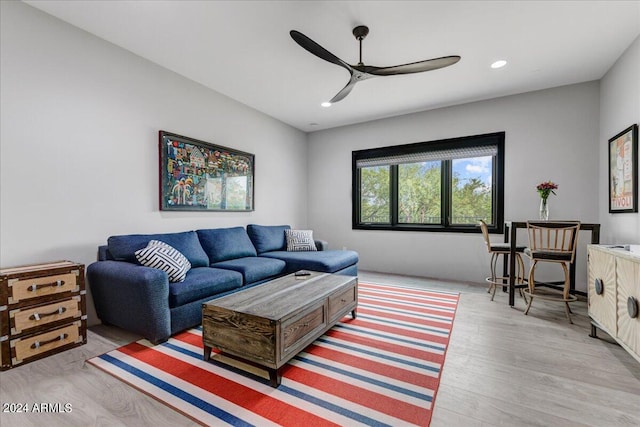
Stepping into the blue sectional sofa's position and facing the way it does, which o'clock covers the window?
The window is roughly at 10 o'clock from the blue sectional sofa.

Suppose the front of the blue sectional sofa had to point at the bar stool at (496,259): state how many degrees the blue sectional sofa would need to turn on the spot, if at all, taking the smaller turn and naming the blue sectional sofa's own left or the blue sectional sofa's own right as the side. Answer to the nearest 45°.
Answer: approximately 45° to the blue sectional sofa's own left

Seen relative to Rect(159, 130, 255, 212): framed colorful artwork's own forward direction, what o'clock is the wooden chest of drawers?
The wooden chest of drawers is roughly at 3 o'clock from the framed colorful artwork.

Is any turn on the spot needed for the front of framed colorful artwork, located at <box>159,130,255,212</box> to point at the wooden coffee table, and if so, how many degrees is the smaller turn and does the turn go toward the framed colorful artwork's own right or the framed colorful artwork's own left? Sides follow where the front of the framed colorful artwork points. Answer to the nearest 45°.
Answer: approximately 45° to the framed colorful artwork's own right

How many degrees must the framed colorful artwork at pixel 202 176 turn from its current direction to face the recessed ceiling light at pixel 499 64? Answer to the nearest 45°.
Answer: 0° — it already faces it

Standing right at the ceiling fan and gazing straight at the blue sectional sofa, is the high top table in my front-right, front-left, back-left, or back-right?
back-right

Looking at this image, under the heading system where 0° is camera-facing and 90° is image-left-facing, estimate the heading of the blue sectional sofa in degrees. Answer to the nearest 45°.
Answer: approximately 315°

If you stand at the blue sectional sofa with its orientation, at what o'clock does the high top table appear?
The high top table is roughly at 11 o'clock from the blue sectional sofa.
